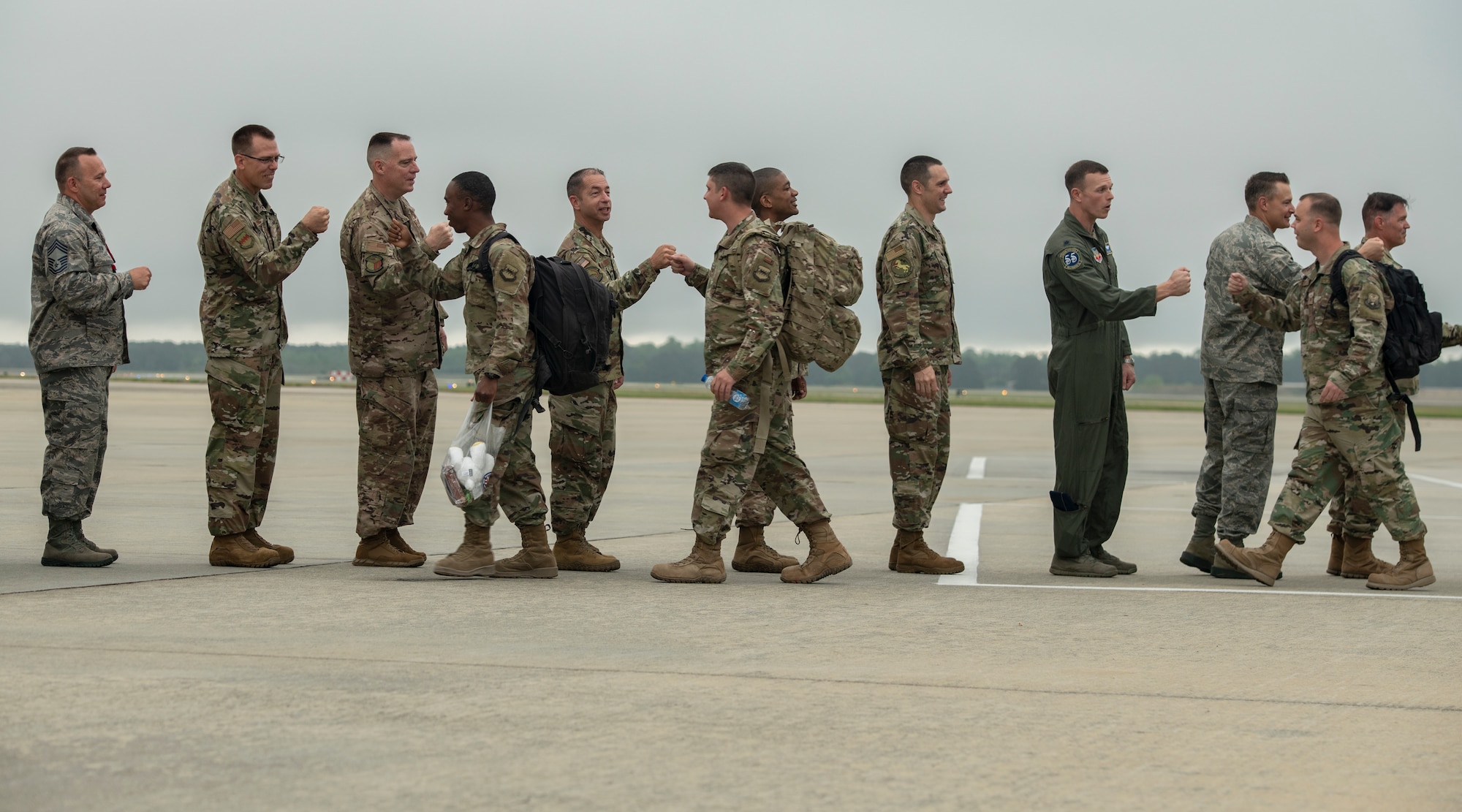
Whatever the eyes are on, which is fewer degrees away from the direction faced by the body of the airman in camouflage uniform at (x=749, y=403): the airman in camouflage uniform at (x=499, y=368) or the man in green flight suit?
the airman in camouflage uniform

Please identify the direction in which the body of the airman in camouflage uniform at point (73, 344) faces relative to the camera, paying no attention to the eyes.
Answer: to the viewer's right

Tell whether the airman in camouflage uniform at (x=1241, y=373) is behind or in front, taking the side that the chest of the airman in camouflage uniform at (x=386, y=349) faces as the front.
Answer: in front

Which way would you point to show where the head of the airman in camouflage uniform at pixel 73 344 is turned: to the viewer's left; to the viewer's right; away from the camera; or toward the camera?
to the viewer's right

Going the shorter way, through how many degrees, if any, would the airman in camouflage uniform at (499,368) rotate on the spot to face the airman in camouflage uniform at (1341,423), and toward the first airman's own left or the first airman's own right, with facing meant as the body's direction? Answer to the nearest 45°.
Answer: approximately 180°

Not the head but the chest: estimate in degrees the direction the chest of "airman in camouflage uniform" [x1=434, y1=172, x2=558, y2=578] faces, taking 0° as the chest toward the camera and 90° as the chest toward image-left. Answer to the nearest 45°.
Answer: approximately 90°

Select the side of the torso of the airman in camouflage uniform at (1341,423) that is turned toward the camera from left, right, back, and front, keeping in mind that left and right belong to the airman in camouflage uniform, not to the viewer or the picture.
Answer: left

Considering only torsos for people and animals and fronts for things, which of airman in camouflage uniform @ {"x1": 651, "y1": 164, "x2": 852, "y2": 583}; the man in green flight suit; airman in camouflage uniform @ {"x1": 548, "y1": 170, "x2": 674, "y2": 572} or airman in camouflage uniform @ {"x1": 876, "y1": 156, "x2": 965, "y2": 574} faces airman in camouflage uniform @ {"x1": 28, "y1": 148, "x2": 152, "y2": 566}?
airman in camouflage uniform @ {"x1": 651, "y1": 164, "x2": 852, "y2": 583}

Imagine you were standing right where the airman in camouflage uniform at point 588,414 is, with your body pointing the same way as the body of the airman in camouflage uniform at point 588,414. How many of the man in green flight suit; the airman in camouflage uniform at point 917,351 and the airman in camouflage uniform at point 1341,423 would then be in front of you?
3

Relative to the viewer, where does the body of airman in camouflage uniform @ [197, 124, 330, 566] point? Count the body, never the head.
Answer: to the viewer's right

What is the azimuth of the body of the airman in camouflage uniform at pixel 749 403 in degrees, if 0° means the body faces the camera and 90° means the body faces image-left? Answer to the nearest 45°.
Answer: approximately 90°

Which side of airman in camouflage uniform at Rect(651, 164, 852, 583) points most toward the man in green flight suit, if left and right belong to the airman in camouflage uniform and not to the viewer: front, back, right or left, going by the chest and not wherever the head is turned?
back

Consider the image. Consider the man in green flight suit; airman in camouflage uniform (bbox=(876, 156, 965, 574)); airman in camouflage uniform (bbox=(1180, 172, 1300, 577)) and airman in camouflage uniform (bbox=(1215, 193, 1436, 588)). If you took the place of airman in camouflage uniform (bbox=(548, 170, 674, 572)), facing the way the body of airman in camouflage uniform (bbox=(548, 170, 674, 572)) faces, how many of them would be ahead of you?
4

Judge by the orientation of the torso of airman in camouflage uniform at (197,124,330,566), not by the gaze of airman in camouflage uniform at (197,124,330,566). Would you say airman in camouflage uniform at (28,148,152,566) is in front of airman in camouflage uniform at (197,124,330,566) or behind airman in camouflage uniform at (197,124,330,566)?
behind

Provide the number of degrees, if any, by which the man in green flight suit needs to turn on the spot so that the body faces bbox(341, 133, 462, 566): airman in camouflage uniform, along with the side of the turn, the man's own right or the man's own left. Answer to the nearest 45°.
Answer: approximately 180°

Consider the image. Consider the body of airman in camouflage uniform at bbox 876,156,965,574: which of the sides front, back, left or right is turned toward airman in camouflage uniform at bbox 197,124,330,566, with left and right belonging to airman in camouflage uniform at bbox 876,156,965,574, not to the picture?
back

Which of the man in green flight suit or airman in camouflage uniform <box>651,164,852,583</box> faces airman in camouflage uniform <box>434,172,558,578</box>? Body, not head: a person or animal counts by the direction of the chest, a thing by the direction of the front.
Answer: airman in camouflage uniform <box>651,164,852,583</box>

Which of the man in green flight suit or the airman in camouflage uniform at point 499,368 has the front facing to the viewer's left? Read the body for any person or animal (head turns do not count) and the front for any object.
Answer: the airman in camouflage uniform

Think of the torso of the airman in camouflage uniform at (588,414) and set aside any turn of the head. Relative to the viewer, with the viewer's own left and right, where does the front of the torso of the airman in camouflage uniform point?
facing to the right of the viewer

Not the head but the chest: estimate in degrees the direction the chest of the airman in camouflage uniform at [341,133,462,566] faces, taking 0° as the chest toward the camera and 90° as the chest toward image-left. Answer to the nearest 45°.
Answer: approximately 270°
